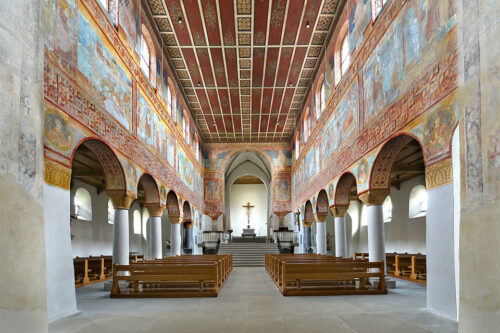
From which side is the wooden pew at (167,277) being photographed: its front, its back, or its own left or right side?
back

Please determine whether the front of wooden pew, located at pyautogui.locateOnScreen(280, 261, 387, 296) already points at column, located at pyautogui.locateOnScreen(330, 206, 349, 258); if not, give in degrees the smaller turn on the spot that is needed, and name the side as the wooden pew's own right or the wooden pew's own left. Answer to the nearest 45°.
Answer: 0° — it already faces it

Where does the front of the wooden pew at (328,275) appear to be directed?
away from the camera

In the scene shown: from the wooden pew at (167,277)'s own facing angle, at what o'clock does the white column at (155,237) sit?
The white column is roughly at 12 o'clock from the wooden pew.
